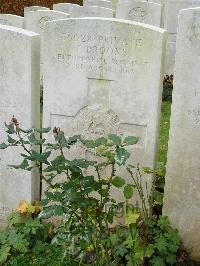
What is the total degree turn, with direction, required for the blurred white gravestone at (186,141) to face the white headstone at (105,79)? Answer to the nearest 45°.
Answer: approximately 90° to its right

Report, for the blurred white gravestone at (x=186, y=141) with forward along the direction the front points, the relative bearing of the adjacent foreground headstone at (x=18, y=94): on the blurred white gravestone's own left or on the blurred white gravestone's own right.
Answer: on the blurred white gravestone's own right

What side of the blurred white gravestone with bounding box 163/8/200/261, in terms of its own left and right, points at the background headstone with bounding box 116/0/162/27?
back

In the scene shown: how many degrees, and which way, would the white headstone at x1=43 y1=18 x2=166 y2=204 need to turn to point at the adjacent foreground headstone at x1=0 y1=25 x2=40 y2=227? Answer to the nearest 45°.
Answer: approximately 90° to its right

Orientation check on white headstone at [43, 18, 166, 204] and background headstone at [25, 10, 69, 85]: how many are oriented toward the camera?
2

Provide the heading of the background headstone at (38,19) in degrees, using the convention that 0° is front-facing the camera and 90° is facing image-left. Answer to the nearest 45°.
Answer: approximately 0°

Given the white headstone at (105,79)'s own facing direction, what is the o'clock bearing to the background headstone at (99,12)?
The background headstone is roughly at 6 o'clock from the white headstone.

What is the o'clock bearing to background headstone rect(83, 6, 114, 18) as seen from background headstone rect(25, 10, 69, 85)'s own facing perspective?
background headstone rect(83, 6, 114, 18) is roughly at 9 o'clock from background headstone rect(25, 10, 69, 85).

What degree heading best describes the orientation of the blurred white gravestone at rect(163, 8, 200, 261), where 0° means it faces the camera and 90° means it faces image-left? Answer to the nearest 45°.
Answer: approximately 0°

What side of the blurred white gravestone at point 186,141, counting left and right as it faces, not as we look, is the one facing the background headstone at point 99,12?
back

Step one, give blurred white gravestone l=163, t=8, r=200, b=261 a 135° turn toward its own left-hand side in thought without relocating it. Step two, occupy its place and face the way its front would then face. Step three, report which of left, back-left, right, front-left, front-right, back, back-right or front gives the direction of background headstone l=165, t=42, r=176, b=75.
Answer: front-left

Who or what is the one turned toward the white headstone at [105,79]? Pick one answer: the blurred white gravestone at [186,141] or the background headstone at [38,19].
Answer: the background headstone
